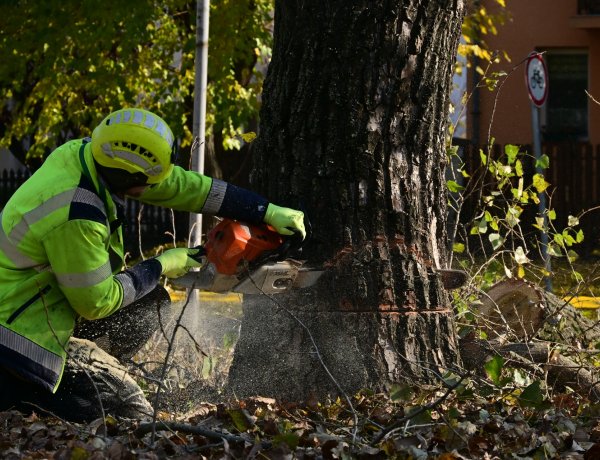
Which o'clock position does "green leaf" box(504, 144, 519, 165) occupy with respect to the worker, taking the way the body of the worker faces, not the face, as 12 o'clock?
The green leaf is roughly at 11 o'clock from the worker.

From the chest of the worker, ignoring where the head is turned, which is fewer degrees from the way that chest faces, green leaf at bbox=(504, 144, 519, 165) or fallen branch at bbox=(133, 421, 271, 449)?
the green leaf

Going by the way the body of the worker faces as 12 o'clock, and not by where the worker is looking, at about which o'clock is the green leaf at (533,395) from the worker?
The green leaf is roughly at 1 o'clock from the worker.

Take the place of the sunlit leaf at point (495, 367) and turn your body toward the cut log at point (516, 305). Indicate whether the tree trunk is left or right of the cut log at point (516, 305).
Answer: left

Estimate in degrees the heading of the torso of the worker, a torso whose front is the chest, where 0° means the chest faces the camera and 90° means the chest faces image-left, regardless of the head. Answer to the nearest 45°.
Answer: approximately 270°

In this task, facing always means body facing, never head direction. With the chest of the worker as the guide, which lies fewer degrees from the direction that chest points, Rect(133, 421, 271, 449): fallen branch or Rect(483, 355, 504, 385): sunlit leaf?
the sunlit leaf

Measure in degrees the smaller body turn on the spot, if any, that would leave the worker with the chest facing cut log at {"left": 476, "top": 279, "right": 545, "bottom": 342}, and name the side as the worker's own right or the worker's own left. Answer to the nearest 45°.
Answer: approximately 45° to the worker's own left

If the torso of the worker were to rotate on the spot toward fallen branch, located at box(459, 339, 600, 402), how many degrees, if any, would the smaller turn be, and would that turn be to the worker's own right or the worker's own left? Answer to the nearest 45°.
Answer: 0° — they already face it

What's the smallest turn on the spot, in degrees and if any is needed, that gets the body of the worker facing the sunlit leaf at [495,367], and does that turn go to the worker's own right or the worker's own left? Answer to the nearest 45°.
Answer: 0° — they already face it
